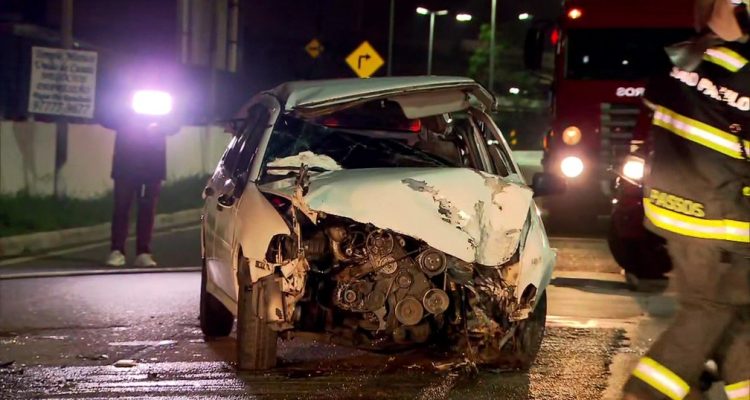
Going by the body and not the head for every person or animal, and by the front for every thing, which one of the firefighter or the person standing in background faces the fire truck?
the firefighter

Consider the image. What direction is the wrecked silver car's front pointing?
toward the camera

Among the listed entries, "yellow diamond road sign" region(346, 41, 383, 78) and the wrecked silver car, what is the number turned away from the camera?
0

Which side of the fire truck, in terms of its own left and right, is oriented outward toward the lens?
front

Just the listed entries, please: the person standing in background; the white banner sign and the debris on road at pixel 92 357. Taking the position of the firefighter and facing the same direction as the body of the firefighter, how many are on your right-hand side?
0

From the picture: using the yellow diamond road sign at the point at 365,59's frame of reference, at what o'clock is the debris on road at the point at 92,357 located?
The debris on road is roughly at 12 o'clock from the yellow diamond road sign.

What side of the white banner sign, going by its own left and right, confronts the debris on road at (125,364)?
front

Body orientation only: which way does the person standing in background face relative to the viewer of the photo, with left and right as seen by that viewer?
facing the viewer

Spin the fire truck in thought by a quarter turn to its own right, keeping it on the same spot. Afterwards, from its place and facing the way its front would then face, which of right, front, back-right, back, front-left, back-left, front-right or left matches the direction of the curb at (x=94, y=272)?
front-left

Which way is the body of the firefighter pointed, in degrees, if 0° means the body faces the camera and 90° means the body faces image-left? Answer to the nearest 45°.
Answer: approximately 180°

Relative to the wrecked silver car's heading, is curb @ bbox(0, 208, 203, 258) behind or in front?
behind

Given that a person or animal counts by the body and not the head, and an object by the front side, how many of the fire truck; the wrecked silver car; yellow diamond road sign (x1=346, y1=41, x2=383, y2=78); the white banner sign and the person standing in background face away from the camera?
0

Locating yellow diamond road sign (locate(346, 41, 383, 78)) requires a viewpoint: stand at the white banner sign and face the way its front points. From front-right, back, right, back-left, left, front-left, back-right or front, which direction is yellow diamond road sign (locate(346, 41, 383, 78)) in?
back-left

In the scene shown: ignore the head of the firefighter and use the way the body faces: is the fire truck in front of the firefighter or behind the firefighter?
in front

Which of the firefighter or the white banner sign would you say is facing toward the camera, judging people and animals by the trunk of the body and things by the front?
the white banner sign

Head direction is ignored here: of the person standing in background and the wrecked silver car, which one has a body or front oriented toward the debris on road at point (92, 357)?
the person standing in background

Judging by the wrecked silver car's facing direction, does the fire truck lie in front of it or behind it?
behind

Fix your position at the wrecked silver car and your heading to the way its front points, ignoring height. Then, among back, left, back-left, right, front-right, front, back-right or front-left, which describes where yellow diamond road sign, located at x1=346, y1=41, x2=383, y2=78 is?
back
